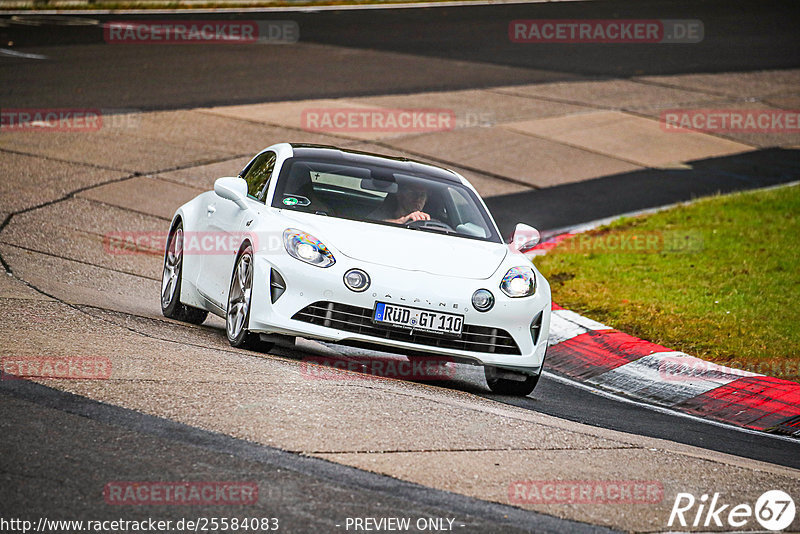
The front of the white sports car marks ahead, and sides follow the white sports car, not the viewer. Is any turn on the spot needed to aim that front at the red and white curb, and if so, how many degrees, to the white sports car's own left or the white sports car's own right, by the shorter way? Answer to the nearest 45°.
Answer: approximately 90° to the white sports car's own left

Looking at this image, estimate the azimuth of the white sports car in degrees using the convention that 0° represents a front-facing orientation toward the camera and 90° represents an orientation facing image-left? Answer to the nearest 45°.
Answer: approximately 0°
